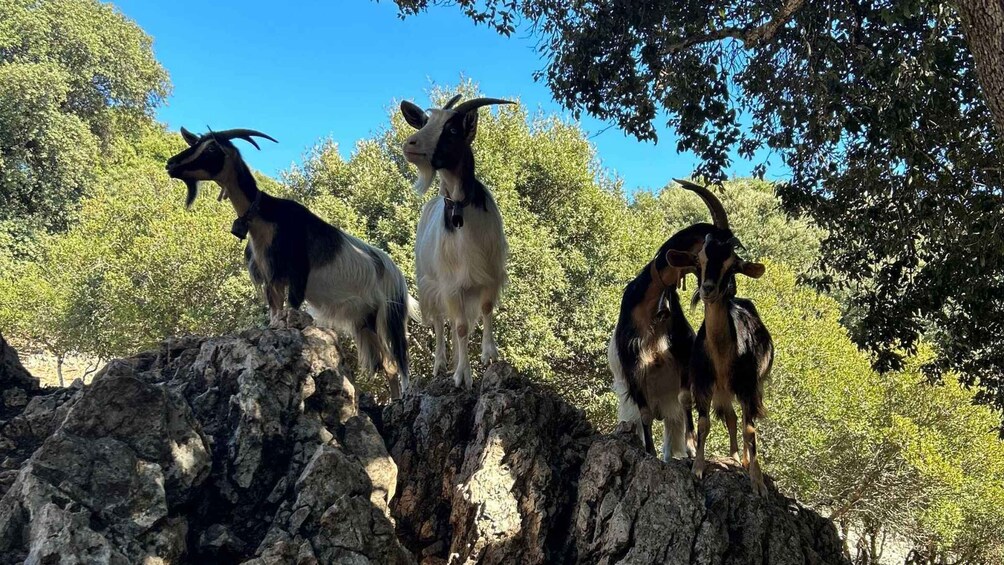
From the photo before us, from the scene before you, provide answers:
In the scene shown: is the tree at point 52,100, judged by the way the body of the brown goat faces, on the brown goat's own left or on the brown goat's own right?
on the brown goat's own right

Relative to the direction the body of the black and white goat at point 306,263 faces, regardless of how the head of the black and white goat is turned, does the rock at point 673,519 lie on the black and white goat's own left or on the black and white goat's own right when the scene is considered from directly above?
on the black and white goat's own left

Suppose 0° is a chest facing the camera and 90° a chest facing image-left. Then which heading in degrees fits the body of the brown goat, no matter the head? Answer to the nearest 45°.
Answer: approximately 0°

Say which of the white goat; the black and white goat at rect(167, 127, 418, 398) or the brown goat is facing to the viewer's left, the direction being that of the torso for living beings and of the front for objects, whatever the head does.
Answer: the black and white goat

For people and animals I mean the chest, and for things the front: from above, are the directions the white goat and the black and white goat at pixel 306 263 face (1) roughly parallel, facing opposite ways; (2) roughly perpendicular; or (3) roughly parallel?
roughly perpendicular

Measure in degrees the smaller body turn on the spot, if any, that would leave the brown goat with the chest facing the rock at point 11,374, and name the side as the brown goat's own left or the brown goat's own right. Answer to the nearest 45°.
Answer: approximately 90° to the brown goat's own right

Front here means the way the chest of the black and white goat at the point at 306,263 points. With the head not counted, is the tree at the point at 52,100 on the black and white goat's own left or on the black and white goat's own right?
on the black and white goat's own right

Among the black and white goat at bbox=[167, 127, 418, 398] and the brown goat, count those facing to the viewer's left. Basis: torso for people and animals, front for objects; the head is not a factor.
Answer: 1

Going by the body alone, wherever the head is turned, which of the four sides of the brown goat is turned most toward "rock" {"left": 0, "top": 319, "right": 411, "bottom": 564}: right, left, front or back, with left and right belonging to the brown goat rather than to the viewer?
right

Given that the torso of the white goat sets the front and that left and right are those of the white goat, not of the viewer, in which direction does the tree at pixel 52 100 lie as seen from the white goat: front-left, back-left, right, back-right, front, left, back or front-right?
back-right

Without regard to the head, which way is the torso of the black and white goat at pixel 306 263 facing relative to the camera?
to the viewer's left

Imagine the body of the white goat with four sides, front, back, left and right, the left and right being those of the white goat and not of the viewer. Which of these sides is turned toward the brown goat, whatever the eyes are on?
left

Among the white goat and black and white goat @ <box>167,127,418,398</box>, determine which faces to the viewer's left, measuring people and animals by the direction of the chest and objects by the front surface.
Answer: the black and white goat
